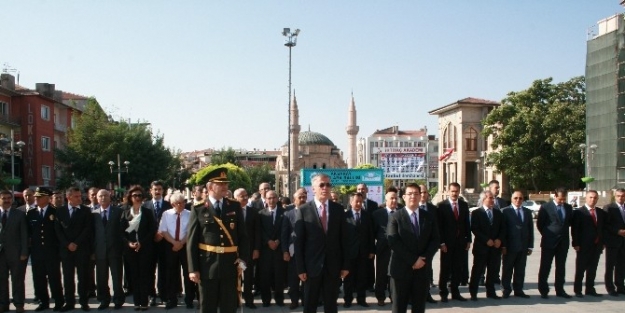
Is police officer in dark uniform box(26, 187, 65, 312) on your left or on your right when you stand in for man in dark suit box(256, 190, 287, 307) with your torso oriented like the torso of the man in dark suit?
on your right

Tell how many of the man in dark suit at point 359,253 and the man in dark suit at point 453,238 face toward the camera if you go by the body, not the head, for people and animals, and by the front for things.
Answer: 2

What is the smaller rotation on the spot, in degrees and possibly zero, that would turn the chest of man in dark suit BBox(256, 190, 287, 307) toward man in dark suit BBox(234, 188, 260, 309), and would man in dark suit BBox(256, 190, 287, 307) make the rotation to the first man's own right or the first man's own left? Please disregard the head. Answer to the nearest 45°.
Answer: approximately 45° to the first man's own right

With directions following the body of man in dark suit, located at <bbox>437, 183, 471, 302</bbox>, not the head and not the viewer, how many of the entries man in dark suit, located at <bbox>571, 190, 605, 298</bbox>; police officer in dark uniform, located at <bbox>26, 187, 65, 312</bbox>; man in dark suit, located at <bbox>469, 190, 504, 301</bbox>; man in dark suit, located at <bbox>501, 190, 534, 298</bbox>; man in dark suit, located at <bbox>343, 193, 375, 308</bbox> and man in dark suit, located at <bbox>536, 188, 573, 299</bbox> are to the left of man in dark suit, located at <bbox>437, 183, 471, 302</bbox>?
4

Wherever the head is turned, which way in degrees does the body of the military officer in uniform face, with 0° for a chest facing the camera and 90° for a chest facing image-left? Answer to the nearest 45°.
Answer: approximately 0°
